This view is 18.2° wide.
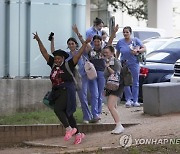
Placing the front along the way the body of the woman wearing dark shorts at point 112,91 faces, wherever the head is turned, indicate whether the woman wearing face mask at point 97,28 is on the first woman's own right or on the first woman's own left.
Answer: on the first woman's own right

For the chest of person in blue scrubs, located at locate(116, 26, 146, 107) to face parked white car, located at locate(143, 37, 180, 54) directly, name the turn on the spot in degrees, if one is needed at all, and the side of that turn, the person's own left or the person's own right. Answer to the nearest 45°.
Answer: approximately 180°

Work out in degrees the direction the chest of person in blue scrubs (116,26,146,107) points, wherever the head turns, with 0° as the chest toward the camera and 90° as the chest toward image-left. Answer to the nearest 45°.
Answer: approximately 0°

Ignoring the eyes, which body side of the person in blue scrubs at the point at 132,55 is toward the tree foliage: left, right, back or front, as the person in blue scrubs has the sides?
back

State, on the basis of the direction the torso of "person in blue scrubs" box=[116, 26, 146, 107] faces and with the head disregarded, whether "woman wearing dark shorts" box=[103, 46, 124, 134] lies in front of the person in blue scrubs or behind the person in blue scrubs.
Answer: in front
